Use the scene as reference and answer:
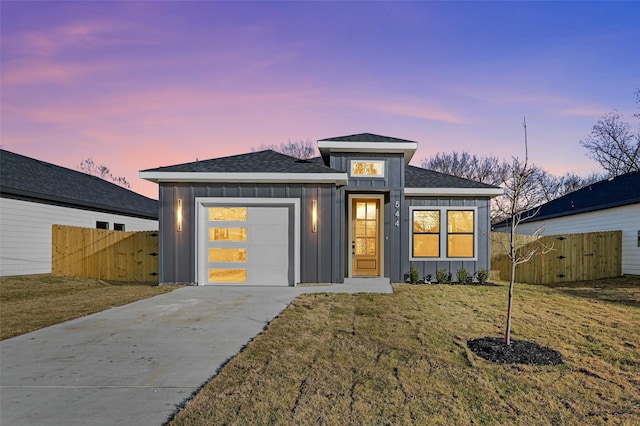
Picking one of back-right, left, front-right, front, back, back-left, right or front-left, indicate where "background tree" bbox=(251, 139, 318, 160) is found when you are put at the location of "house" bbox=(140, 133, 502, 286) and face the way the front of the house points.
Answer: back

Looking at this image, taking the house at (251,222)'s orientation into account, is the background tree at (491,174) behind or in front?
behind

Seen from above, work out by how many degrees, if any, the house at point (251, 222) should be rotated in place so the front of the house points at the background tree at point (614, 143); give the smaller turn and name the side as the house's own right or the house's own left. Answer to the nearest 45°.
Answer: approximately 135° to the house's own left

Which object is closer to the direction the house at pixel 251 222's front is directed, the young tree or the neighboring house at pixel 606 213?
the young tree

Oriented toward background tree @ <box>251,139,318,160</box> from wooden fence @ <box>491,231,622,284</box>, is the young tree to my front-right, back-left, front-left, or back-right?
back-left

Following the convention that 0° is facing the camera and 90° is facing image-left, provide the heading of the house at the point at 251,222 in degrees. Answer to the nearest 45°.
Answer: approximately 0°
